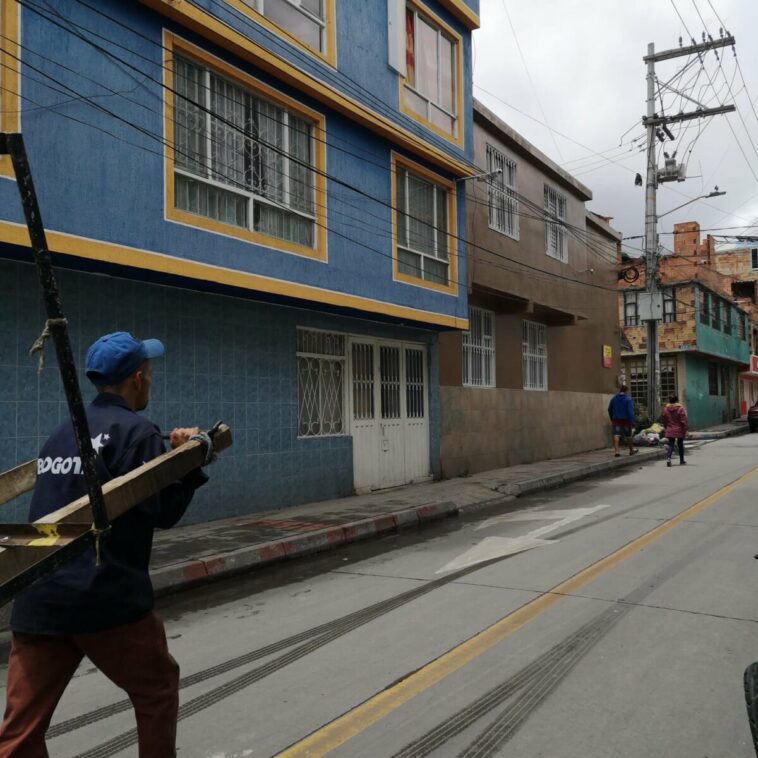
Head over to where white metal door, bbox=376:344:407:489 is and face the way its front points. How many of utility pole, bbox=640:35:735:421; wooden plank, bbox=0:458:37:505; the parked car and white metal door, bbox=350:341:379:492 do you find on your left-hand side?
2

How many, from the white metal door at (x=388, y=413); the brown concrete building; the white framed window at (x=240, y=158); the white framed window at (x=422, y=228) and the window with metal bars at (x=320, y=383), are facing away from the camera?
0

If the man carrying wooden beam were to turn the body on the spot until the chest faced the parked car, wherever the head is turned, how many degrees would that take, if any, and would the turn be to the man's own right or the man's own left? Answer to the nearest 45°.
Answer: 0° — they already face it

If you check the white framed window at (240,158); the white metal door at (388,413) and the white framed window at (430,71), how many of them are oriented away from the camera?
0

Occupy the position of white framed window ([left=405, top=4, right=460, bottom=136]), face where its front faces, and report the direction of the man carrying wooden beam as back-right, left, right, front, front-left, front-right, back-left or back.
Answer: front-right

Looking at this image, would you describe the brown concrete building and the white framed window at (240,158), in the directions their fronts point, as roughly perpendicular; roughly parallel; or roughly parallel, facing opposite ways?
roughly parallel

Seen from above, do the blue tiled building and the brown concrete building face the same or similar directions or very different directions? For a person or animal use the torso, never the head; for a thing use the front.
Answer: same or similar directions

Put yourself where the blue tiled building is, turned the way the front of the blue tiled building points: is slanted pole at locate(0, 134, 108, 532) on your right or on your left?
on your right

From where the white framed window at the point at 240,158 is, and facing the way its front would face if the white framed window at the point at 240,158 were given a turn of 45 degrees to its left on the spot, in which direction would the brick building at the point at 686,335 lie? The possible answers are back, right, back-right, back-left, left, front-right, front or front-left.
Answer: front-left

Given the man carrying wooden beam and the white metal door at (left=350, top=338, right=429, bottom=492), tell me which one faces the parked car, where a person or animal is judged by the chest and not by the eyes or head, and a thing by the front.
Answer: the man carrying wooden beam

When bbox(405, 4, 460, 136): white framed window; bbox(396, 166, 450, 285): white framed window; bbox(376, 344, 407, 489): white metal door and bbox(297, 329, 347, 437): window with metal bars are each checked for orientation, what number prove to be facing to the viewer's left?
0

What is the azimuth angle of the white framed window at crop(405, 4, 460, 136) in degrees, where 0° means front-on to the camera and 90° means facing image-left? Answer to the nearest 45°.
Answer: approximately 315°

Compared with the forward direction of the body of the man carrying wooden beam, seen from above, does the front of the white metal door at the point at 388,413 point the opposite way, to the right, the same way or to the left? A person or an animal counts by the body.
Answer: to the right

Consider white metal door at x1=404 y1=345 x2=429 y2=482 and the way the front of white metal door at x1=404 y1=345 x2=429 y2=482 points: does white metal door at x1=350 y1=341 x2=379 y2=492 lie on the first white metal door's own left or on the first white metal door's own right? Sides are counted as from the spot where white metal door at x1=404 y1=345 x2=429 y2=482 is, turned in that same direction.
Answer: on the first white metal door's own right

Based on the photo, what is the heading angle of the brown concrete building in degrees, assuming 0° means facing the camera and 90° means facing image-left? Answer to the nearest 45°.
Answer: approximately 315°

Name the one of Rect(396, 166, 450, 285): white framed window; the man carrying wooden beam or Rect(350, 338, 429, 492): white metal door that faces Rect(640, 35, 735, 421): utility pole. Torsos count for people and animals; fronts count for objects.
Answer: the man carrying wooden beam

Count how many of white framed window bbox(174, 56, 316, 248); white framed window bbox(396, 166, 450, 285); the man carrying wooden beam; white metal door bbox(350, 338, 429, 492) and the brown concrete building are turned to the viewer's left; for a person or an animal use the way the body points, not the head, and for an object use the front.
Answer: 0

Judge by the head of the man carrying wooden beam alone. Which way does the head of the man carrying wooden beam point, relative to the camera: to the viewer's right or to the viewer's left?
to the viewer's right
